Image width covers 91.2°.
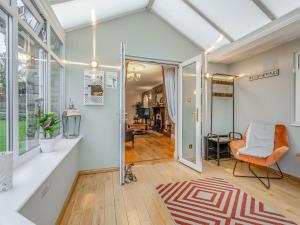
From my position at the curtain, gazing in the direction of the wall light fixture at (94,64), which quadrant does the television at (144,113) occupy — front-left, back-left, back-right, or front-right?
back-right

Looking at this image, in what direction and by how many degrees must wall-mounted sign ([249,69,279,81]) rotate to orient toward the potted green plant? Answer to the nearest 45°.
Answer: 0° — it already faces it

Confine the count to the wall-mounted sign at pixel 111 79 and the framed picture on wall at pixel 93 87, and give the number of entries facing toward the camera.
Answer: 2

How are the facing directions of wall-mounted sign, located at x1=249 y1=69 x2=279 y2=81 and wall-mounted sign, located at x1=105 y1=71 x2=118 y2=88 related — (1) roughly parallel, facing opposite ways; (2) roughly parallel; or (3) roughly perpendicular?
roughly perpendicular

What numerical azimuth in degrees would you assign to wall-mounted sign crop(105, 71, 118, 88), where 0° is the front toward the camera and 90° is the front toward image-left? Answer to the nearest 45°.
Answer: approximately 0°

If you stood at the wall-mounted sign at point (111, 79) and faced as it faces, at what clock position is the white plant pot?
The white plant pot is roughly at 1 o'clock from the wall-mounted sign.

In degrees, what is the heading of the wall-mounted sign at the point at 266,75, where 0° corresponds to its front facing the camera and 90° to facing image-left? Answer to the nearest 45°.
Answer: approximately 45°

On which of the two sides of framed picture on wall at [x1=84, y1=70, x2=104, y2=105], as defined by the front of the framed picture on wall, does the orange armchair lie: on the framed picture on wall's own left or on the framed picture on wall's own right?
on the framed picture on wall's own left

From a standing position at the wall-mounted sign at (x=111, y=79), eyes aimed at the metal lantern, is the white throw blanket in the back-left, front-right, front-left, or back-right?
back-left

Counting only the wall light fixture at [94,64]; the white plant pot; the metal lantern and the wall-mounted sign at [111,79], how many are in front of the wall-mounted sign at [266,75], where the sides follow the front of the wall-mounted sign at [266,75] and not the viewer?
4

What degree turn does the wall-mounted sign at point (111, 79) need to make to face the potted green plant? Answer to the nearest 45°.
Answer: approximately 45° to its right
